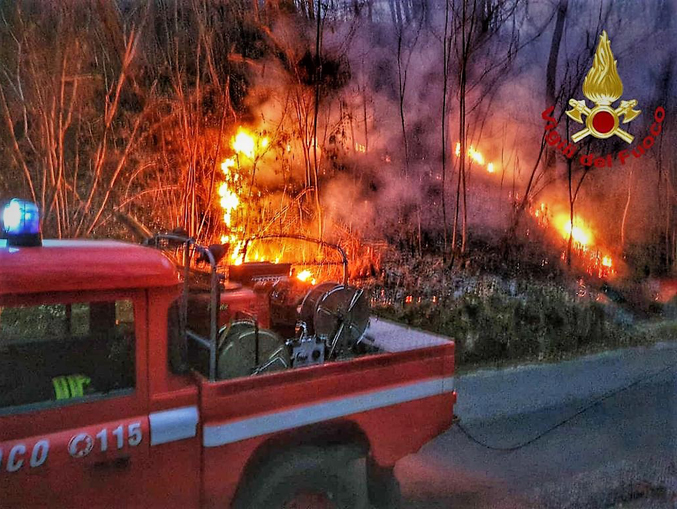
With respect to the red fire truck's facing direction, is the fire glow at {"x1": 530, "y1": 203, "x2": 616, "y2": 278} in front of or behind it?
behind

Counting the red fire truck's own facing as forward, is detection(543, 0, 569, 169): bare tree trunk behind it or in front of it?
behind

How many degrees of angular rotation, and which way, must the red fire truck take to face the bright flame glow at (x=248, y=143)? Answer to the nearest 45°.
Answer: approximately 135° to its right

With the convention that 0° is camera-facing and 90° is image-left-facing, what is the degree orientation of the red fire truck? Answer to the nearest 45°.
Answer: approximately 45°

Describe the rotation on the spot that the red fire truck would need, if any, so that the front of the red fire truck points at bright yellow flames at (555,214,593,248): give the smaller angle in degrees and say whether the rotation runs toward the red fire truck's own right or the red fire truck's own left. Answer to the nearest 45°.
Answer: approximately 180°

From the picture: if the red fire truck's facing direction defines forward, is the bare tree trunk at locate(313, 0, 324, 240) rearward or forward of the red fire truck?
rearward

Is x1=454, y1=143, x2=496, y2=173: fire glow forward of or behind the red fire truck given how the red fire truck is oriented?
behind
